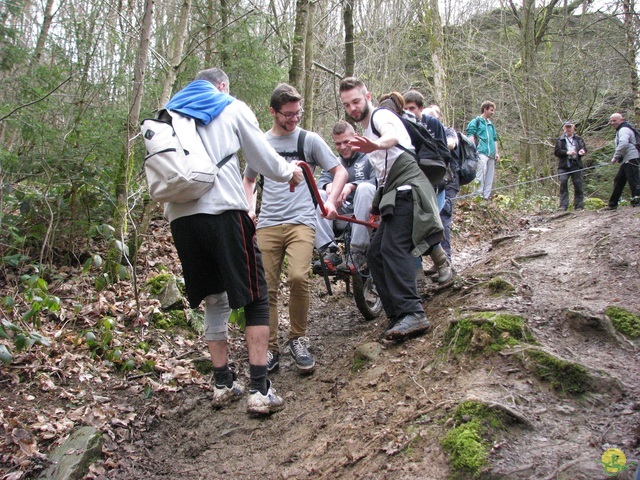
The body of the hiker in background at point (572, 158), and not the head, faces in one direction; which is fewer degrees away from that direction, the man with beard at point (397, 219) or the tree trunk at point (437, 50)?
the man with beard

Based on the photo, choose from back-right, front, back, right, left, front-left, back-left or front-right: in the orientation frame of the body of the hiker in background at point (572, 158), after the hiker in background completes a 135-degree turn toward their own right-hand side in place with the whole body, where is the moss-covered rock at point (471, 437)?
back-left

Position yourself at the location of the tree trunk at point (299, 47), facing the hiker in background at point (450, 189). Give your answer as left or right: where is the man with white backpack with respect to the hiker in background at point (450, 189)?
right

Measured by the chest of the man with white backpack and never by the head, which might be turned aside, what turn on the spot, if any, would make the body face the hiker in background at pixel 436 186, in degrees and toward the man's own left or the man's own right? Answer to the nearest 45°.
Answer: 0° — they already face them

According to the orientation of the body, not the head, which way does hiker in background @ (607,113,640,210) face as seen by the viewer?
to the viewer's left

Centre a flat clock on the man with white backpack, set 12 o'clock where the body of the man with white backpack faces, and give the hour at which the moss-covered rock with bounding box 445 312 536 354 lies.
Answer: The moss-covered rock is roughly at 2 o'clock from the man with white backpack.

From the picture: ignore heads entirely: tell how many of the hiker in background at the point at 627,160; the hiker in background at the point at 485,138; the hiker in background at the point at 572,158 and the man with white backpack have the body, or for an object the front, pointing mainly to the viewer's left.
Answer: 1

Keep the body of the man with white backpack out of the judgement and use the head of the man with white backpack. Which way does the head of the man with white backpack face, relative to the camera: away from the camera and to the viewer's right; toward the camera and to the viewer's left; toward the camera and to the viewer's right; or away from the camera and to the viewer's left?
away from the camera and to the viewer's right

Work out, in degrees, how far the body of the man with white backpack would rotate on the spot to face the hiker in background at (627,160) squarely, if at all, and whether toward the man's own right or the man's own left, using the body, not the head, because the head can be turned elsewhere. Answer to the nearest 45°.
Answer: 0° — they already face them

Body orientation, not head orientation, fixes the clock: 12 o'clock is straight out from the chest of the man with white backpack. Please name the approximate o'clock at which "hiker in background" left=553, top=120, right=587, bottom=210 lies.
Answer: The hiker in background is roughly at 12 o'clock from the man with white backpack.

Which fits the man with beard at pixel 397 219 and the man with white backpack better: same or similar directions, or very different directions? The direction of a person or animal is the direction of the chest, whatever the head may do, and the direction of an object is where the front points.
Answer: very different directions

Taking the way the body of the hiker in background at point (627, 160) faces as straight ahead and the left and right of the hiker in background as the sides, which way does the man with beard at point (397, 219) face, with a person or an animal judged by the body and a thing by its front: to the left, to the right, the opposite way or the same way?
to the left

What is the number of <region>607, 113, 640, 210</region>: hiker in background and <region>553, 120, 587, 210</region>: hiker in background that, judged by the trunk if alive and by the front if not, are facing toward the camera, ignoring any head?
1

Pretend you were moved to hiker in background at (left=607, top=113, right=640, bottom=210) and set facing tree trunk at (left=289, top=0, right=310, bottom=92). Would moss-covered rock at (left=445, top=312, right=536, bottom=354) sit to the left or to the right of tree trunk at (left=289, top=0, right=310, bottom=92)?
left

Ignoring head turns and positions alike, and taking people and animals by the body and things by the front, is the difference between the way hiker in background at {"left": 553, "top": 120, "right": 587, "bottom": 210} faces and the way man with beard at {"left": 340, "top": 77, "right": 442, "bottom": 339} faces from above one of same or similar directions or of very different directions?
same or similar directions

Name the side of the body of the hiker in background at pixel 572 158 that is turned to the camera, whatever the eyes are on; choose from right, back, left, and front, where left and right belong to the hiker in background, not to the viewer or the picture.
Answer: front

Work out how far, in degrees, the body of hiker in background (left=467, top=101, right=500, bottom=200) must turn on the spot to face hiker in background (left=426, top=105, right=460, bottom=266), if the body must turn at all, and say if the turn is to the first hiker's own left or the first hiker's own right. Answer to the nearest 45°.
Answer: approximately 45° to the first hiker's own right

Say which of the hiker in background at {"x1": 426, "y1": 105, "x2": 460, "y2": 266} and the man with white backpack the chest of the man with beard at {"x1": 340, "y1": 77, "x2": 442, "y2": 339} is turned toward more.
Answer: the man with white backpack

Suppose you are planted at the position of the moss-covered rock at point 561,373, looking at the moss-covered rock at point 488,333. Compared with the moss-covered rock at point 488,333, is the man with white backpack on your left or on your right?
left

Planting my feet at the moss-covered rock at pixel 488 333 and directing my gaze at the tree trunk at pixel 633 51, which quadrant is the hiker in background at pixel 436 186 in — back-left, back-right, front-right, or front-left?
front-left
